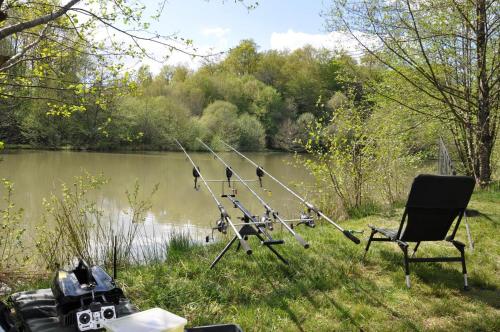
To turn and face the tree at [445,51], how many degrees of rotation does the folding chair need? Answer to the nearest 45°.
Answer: approximately 45° to its right

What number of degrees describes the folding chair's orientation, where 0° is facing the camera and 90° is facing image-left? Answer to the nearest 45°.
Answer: approximately 135°

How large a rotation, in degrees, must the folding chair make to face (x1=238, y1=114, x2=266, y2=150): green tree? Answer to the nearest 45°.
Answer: approximately 45° to its right
